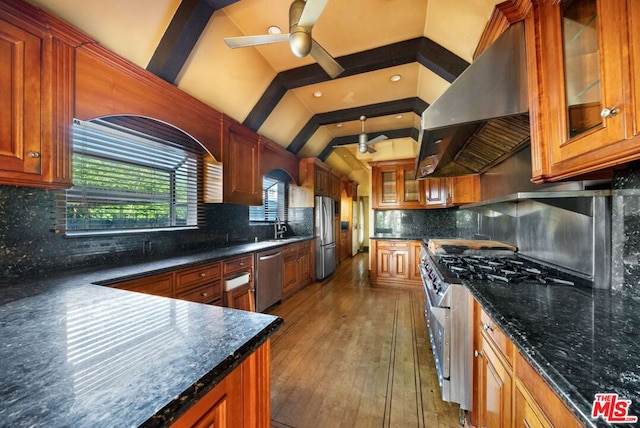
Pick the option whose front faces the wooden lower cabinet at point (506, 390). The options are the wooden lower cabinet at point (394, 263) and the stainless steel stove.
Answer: the wooden lower cabinet at point (394, 263)

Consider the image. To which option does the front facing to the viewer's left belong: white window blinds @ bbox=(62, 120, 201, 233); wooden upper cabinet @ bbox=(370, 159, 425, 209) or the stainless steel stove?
the stainless steel stove

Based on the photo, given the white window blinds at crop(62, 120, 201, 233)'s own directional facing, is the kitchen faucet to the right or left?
on its left

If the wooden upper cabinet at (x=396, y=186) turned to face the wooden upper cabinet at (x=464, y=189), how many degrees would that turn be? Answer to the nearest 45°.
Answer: approximately 45° to its left

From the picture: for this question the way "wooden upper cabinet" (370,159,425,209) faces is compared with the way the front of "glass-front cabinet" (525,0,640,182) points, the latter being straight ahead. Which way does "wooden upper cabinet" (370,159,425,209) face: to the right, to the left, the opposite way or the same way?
to the left

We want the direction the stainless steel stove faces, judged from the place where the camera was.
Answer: facing to the left of the viewer

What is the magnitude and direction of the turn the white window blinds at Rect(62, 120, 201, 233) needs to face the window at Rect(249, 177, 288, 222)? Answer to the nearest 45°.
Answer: approximately 90° to its left

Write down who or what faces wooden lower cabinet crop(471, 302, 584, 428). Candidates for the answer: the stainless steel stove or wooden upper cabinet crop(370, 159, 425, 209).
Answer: the wooden upper cabinet

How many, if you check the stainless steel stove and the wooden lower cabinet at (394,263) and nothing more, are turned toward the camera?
1
